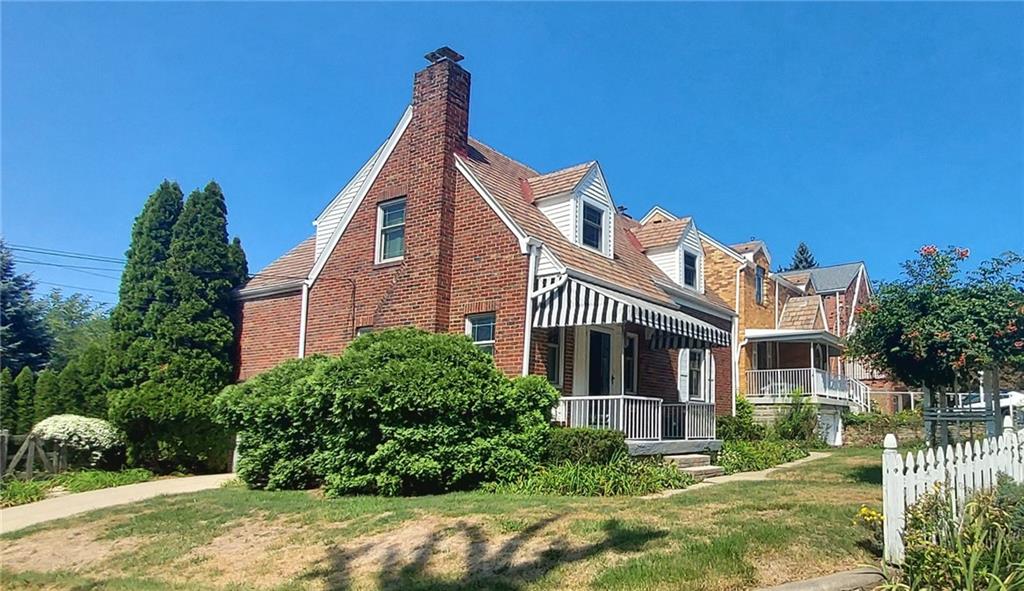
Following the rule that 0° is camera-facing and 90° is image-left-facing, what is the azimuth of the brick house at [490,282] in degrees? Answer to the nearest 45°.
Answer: approximately 315°

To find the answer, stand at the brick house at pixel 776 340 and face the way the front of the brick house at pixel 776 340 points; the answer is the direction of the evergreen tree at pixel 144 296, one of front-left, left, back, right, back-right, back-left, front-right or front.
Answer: right

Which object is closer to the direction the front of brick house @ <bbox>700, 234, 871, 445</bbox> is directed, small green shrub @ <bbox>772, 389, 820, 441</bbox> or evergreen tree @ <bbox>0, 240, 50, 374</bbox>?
the small green shrub

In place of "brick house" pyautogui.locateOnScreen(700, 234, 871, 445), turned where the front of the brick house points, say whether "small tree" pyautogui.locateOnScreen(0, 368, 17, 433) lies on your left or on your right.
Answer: on your right

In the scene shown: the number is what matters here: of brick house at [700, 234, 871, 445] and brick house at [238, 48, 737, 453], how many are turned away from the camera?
0

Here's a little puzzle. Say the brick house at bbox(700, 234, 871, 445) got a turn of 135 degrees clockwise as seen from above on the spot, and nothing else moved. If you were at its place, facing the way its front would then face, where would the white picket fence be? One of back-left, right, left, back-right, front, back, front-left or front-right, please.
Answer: left

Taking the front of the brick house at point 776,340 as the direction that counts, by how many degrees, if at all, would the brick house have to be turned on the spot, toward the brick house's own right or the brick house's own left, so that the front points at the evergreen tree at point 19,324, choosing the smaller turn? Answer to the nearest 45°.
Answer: approximately 90° to the brick house's own right

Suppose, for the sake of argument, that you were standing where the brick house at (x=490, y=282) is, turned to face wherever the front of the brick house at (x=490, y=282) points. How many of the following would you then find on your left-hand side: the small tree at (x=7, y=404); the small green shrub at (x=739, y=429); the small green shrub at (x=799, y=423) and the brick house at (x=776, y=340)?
3

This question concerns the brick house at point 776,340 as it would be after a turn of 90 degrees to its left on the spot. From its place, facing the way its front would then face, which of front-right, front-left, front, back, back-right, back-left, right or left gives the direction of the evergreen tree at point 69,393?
back

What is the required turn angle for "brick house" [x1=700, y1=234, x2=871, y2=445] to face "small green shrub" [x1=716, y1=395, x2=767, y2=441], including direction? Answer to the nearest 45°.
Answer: approximately 45° to its right

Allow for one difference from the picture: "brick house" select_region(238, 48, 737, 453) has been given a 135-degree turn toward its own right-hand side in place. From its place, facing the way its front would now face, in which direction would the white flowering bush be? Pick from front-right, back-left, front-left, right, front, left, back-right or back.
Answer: front

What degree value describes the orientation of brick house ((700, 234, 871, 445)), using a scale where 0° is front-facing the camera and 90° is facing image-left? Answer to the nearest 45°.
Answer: approximately 315°
